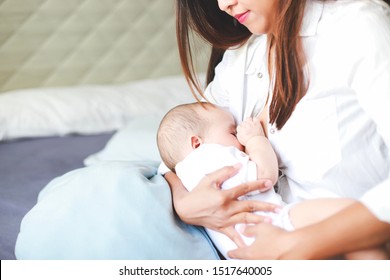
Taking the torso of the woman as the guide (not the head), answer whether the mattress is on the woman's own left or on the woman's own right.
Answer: on the woman's own right

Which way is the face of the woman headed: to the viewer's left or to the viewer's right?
to the viewer's left

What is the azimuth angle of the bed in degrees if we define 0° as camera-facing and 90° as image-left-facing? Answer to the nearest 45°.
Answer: approximately 0°

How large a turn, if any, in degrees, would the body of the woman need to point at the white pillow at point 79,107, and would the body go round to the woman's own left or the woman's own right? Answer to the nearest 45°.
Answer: approximately 90° to the woman's own right
